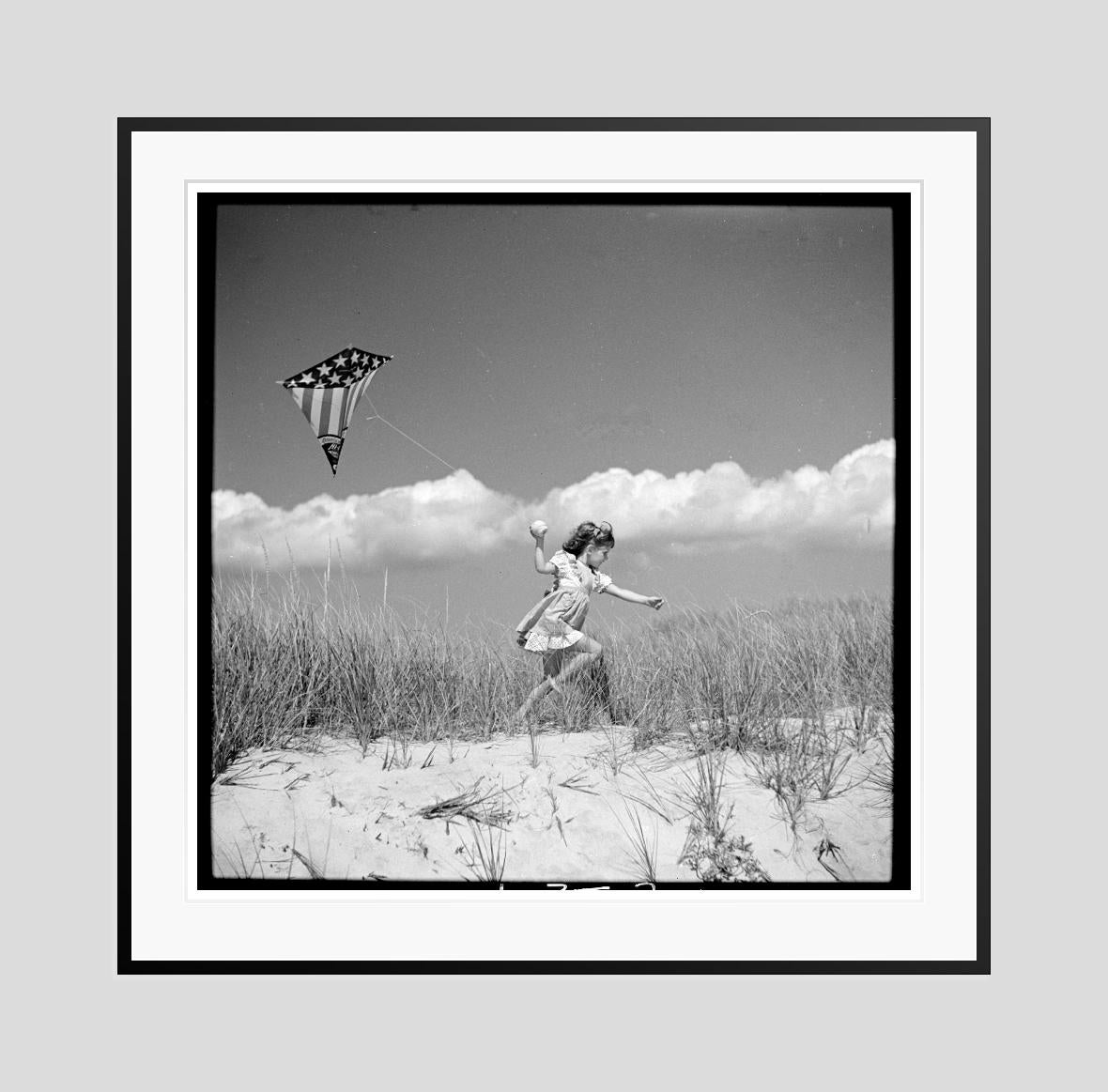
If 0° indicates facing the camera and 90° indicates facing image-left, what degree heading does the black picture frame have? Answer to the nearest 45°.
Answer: approximately 0°
